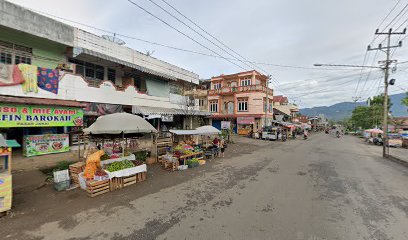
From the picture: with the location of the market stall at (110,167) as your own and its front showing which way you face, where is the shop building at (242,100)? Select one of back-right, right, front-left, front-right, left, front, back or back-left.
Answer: left

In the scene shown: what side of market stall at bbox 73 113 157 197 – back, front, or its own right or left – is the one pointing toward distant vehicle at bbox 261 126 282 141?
left

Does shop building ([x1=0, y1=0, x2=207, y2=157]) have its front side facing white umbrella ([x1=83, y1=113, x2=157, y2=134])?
yes

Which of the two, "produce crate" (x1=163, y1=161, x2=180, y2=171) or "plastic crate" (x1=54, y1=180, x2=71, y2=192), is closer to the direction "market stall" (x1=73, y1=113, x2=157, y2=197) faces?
the produce crate

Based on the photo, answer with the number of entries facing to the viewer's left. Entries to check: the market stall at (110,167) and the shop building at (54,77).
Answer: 0

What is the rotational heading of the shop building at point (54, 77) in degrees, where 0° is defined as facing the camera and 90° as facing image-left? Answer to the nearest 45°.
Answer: approximately 315°

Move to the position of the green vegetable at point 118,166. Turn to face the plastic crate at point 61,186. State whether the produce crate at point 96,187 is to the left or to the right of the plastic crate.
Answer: left

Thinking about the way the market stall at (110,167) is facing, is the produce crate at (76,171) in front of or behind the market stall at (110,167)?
behind

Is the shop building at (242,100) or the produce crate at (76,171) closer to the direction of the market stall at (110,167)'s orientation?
the shop building

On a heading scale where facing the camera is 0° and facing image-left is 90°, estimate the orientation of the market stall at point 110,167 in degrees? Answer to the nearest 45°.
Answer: approximately 315°

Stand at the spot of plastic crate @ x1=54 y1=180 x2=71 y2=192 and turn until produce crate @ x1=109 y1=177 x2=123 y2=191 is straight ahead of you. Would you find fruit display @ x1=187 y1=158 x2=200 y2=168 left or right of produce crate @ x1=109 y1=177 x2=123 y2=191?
left

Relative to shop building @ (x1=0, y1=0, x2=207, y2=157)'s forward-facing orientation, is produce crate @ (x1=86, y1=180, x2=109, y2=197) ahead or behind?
ahead
